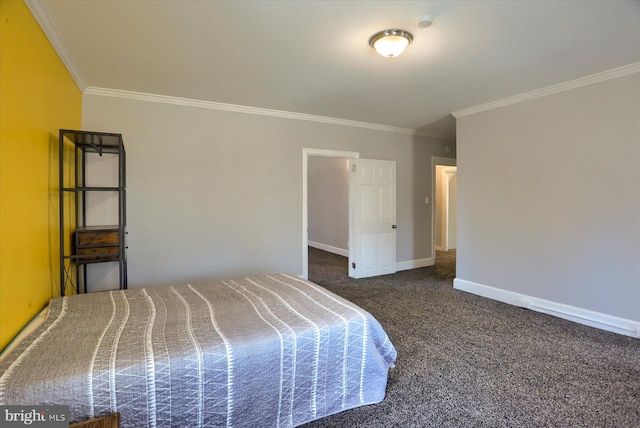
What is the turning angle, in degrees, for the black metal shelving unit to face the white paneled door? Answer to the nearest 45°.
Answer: approximately 90° to its left

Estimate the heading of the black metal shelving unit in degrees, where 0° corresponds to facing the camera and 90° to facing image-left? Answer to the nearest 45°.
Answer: approximately 0°

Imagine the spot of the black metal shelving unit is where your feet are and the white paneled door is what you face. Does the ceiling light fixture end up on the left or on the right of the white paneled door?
right

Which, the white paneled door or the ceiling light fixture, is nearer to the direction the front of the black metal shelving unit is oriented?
the ceiling light fixture
